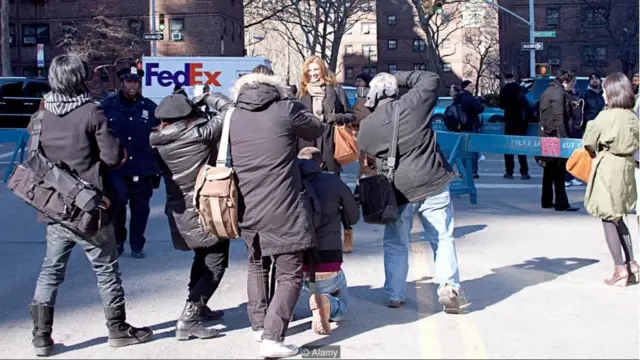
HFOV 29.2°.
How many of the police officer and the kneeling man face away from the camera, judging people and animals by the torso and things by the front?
1

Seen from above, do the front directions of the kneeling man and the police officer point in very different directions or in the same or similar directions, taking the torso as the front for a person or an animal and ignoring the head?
very different directions

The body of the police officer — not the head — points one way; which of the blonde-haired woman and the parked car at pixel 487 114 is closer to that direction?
the blonde-haired woman

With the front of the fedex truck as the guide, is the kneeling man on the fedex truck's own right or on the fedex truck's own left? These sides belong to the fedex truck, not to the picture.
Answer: on the fedex truck's own right

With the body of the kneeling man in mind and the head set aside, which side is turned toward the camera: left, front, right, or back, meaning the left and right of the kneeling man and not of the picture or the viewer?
back

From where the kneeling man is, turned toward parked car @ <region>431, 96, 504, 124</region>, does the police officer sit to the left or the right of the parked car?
left

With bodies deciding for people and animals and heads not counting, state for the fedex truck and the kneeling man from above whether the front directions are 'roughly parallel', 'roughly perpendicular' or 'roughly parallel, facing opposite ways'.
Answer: roughly perpendicular

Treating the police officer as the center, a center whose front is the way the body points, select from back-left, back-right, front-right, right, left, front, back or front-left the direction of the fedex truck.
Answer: back

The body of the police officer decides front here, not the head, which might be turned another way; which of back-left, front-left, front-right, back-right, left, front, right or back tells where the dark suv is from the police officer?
back
